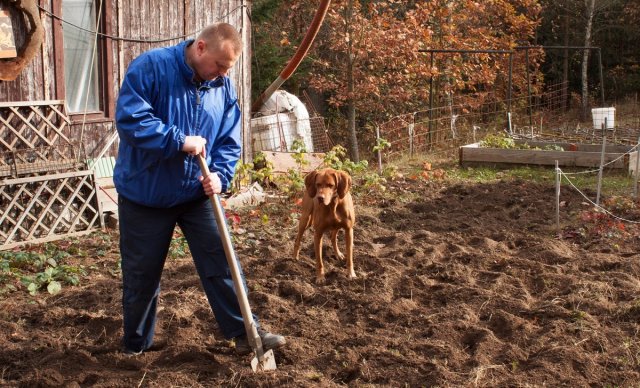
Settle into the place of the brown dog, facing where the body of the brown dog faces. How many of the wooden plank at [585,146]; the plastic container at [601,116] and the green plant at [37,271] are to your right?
1

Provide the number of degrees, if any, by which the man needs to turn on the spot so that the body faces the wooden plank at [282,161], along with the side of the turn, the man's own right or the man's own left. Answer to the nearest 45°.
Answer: approximately 135° to the man's own left

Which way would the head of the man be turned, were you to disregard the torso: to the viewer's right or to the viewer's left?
to the viewer's right

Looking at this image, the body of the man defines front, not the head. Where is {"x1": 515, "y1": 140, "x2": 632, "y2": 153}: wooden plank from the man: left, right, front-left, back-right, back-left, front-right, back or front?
left

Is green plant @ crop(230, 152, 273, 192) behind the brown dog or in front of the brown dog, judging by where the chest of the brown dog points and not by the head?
behind

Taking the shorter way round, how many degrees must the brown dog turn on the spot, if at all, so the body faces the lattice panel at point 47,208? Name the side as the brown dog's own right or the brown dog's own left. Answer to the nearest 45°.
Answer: approximately 135° to the brown dog's own right

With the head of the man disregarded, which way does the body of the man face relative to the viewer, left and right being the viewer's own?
facing the viewer and to the right of the viewer

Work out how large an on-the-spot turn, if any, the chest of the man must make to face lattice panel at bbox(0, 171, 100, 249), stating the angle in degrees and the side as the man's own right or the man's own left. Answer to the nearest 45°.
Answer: approximately 135° to the man's own left

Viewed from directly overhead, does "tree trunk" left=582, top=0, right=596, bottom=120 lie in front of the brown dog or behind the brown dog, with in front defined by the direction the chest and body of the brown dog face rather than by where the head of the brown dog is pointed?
behind

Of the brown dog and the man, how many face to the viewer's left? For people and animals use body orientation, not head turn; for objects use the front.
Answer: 0

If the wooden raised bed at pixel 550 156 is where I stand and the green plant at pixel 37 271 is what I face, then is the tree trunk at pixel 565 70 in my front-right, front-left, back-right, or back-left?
back-right
